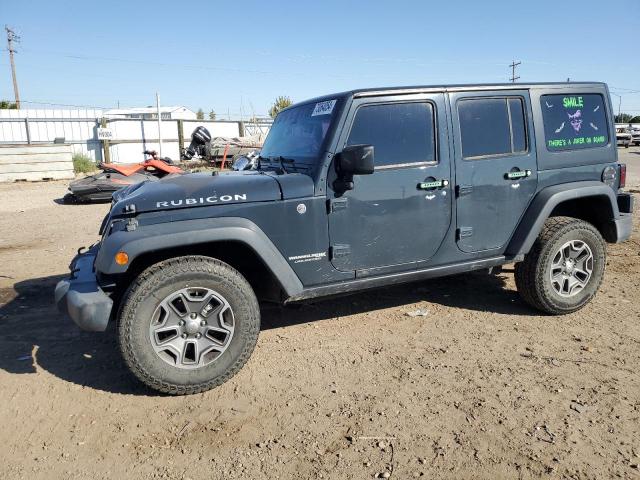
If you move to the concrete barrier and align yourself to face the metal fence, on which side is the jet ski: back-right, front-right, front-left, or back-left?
back-right

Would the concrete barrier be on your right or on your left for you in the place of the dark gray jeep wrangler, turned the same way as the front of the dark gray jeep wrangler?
on your right

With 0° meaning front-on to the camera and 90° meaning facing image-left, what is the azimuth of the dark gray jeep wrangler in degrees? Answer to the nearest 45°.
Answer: approximately 45°

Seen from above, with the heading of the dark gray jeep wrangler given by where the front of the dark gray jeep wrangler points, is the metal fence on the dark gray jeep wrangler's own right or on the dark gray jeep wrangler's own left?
on the dark gray jeep wrangler's own right
